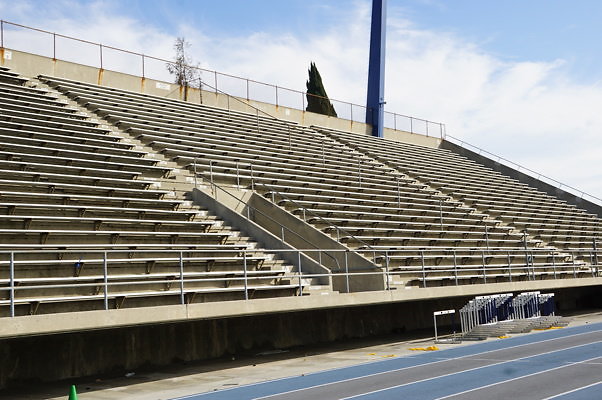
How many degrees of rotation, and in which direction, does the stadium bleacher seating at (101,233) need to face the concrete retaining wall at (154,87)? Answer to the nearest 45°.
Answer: approximately 135° to its left

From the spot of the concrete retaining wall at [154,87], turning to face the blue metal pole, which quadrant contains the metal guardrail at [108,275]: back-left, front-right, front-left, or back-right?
back-right

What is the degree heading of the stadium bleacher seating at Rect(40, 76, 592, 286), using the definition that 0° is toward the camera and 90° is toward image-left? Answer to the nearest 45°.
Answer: approximately 315°

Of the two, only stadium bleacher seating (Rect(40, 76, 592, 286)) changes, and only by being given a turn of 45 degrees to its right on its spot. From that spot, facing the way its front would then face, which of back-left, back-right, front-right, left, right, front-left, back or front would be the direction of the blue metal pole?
back

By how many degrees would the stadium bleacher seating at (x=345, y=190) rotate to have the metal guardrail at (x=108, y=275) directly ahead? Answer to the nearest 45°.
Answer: approximately 45° to its right

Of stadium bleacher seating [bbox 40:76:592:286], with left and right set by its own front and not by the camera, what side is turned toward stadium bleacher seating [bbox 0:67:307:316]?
right
